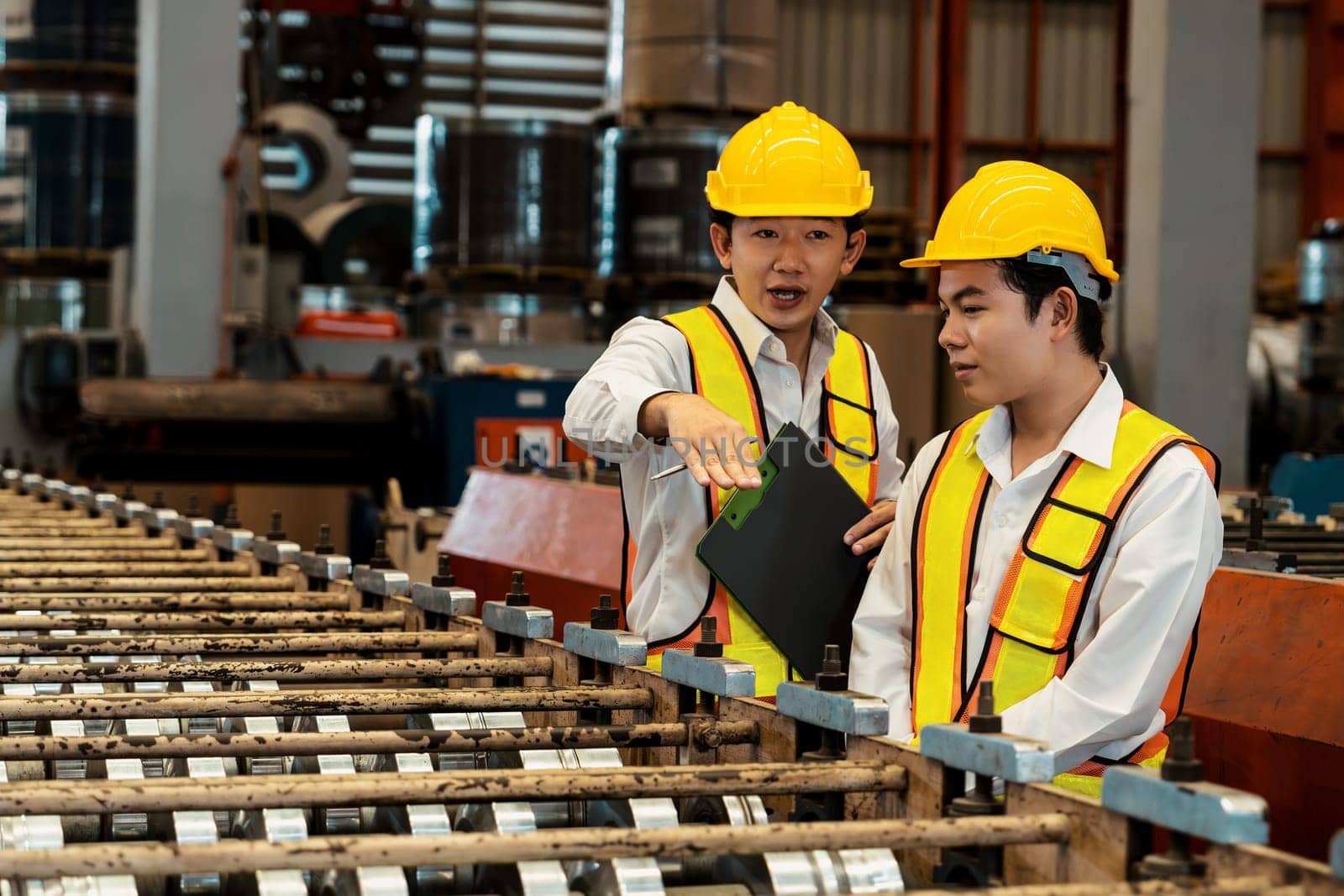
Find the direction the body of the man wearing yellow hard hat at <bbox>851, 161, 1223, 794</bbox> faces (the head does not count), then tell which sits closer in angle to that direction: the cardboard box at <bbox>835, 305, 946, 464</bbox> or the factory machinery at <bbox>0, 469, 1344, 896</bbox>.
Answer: the factory machinery

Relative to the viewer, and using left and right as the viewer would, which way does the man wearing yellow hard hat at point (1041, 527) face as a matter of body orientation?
facing the viewer and to the left of the viewer

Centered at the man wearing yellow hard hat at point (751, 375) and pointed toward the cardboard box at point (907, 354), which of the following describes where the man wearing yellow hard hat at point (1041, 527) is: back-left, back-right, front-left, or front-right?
back-right

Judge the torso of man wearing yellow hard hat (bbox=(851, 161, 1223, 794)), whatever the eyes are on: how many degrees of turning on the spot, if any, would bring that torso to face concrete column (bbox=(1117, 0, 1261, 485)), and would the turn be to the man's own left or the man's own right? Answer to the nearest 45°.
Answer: approximately 135° to the man's own right

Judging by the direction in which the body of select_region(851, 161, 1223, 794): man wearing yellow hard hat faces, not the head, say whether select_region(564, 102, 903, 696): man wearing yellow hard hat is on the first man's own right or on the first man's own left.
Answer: on the first man's own right

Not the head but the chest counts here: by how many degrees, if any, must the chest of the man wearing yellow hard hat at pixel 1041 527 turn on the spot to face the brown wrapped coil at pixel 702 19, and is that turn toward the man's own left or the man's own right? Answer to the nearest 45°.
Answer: approximately 135° to the man's own right

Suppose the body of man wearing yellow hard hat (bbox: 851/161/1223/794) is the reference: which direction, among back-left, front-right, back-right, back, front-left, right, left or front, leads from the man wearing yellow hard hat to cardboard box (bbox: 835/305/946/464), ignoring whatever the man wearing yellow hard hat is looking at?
back-right

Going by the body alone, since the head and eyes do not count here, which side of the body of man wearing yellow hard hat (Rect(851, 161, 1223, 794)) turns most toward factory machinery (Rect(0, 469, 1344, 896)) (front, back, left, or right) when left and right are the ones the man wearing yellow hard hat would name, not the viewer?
front

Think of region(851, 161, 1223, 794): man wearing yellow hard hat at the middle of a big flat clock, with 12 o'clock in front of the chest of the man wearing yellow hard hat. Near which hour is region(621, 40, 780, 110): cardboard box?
The cardboard box is roughly at 4 o'clock from the man wearing yellow hard hat.
